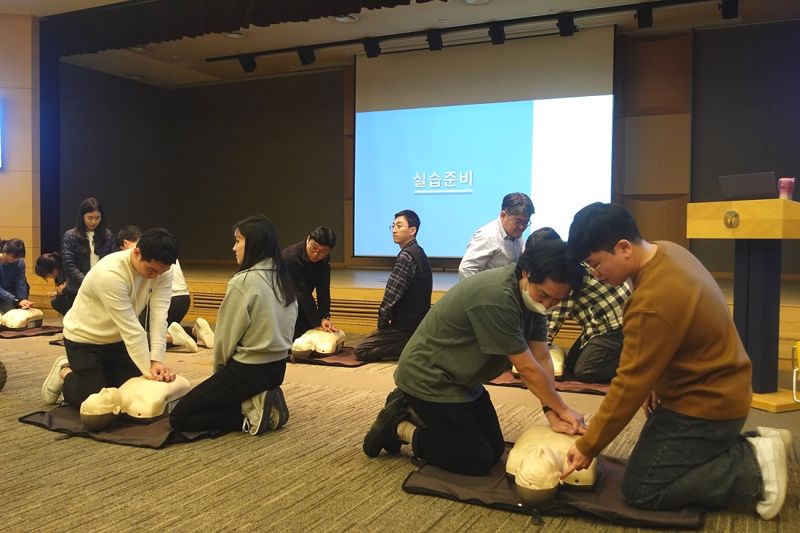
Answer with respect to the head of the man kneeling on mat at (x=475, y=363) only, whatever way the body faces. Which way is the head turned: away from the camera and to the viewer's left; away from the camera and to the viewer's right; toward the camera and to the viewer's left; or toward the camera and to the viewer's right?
toward the camera and to the viewer's right

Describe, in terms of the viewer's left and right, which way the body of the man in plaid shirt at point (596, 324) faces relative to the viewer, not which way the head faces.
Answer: facing away from the viewer and to the left of the viewer

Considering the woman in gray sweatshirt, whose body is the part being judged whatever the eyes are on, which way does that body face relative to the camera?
to the viewer's left

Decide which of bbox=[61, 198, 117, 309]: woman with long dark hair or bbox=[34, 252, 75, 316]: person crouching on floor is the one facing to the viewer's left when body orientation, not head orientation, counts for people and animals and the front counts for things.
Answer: the person crouching on floor

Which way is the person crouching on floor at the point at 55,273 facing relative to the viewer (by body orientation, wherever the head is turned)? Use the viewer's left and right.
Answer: facing to the left of the viewer

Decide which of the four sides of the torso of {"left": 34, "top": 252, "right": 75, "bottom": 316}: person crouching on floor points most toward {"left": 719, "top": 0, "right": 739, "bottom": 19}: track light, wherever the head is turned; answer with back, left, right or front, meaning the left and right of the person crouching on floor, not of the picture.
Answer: back

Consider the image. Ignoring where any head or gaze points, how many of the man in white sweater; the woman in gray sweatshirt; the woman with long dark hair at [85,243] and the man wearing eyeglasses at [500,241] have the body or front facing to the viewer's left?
1

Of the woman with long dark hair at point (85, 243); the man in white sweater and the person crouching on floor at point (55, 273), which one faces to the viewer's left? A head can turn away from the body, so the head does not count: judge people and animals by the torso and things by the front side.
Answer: the person crouching on floor

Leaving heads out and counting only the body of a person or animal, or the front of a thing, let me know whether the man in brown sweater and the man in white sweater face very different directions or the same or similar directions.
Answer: very different directions
